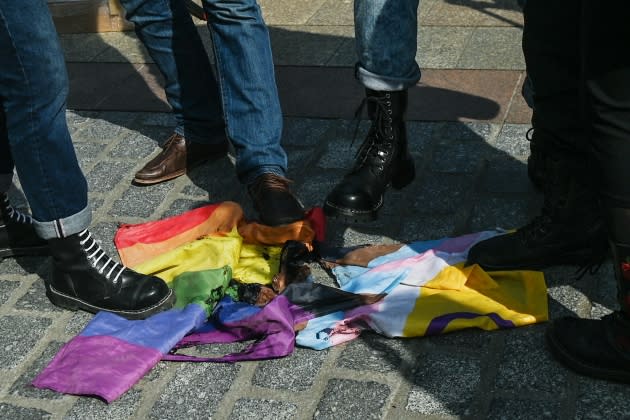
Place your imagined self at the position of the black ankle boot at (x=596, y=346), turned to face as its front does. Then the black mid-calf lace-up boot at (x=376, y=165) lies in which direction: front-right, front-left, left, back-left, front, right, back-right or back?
front-right

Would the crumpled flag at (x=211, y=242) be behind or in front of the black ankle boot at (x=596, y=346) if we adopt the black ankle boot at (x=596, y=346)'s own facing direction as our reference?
in front

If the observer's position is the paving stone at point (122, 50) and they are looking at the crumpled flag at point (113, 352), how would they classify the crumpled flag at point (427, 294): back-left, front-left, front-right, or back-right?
front-left

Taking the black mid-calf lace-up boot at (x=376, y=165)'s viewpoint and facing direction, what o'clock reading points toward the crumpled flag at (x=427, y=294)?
The crumpled flag is roughly at 10 o'clock from the black mid-calf lace-up boot.

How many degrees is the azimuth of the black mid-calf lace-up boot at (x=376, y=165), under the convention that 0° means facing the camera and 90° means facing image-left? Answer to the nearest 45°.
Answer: approximately 45°

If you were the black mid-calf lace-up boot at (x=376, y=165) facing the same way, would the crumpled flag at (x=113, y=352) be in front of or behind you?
in front

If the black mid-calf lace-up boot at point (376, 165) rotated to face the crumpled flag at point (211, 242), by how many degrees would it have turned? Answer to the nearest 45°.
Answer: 0° — it already faces it

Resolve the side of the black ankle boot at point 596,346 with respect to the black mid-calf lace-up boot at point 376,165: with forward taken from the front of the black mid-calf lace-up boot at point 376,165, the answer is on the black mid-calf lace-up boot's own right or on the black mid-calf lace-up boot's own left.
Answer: on the black mid-calf lace-up boot's own left

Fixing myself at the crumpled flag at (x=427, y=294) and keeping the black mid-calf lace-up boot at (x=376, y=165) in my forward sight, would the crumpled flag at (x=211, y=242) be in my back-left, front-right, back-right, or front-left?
front-left

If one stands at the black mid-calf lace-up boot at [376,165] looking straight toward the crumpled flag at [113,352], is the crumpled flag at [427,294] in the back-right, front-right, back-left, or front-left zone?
front-left

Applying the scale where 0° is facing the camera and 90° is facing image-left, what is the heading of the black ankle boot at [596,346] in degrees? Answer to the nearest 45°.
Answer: approximately 90°
